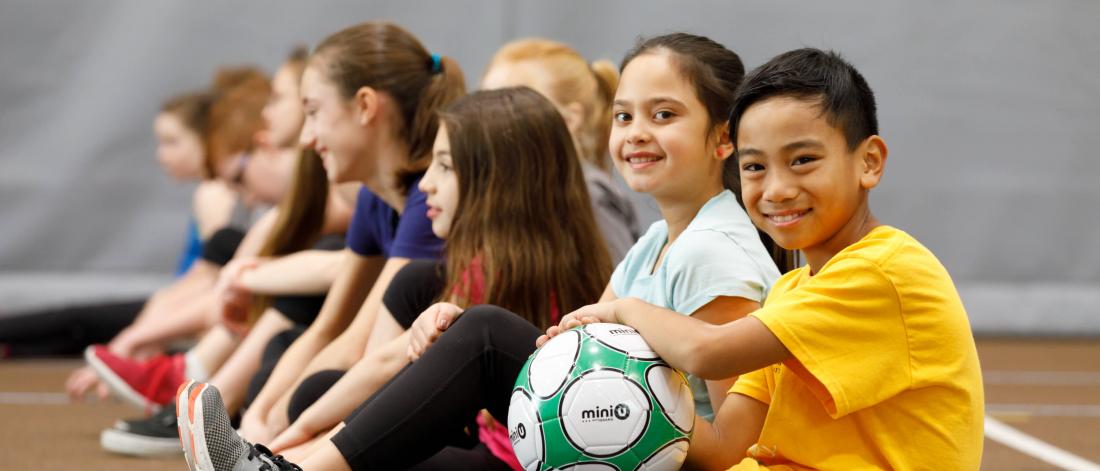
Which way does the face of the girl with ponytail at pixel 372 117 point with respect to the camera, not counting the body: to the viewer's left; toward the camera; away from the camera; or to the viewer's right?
to the viewer's left

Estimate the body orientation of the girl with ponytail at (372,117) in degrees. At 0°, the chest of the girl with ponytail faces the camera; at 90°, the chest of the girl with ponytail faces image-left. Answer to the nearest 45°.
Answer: approximately 90°

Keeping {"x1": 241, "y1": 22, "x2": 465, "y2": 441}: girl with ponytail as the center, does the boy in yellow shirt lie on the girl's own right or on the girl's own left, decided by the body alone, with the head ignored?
on the girl's own left
